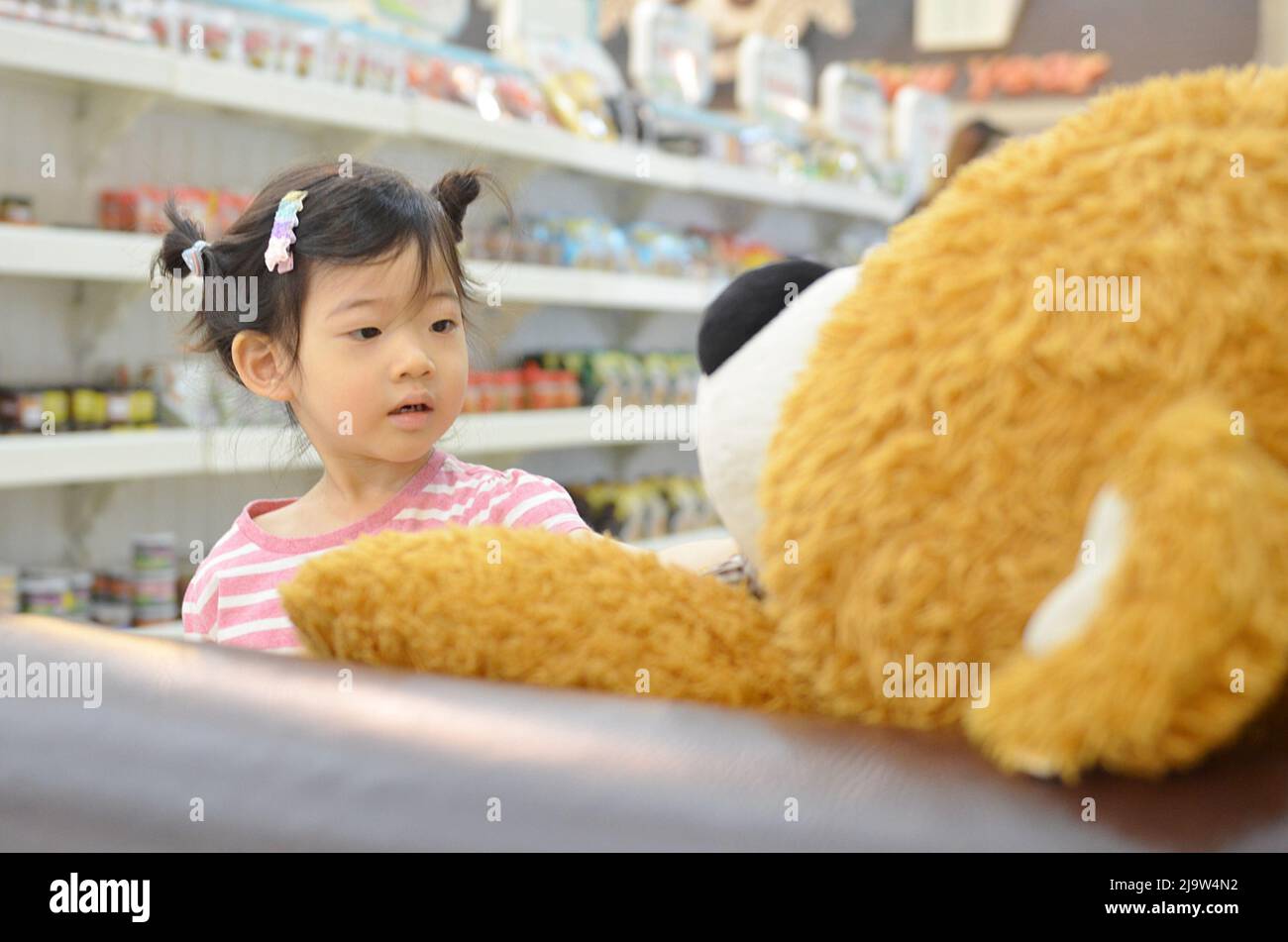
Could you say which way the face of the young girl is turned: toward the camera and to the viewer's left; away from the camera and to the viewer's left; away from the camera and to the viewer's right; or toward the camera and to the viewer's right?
toward the camera and to the viewer's right

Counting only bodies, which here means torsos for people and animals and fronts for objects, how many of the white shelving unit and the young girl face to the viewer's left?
0

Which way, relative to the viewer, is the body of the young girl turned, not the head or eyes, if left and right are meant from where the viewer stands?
facing the viewer and to the right of the viewer

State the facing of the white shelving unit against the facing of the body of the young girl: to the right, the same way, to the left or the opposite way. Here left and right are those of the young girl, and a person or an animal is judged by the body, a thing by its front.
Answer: the same way
